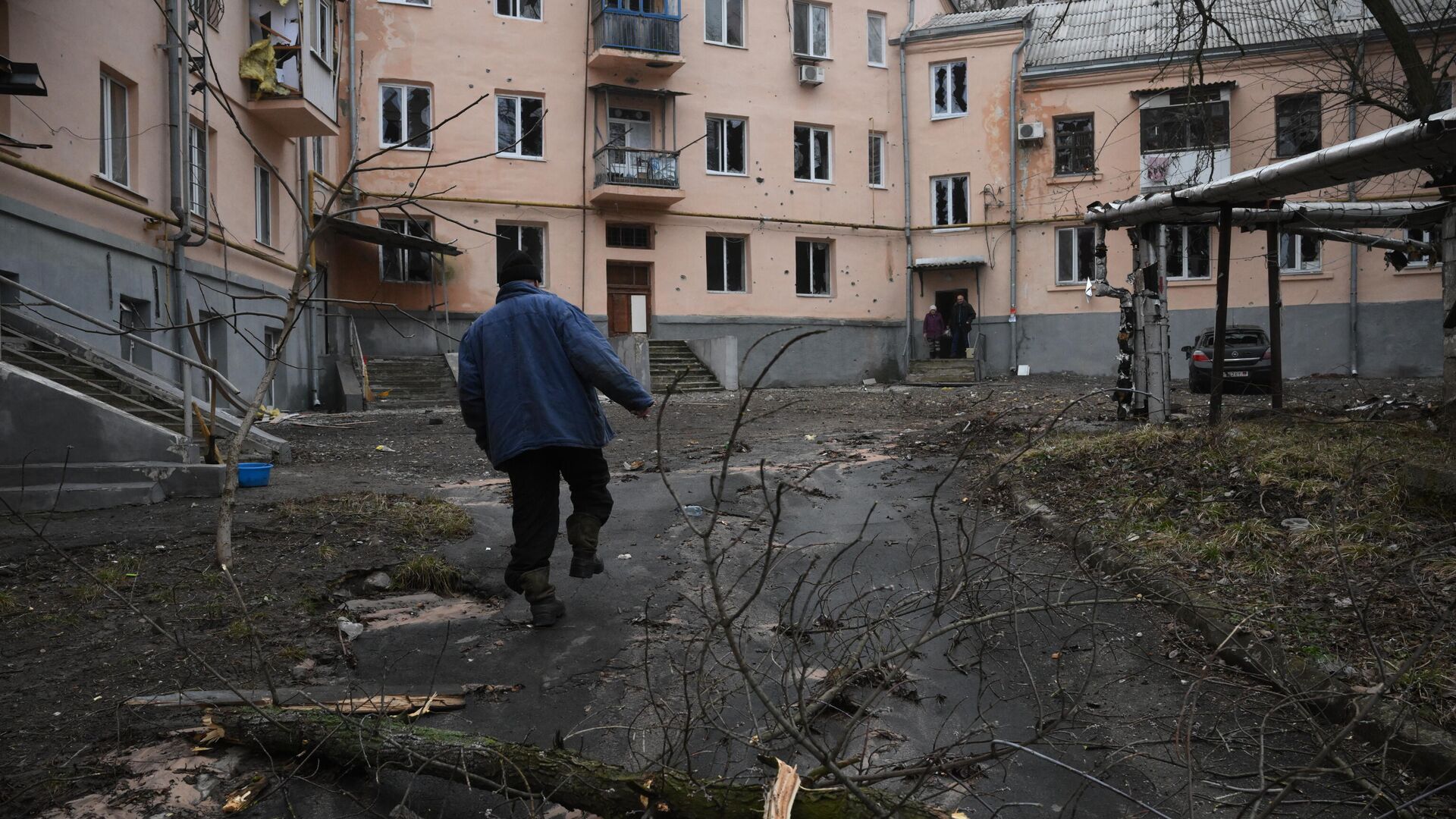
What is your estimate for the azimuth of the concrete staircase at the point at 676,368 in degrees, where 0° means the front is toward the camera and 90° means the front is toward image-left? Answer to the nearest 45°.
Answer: approximately 0°

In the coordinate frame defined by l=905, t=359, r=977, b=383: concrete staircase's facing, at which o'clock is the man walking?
The man walking is roughly at 12 o'clock from the concrete staircase.

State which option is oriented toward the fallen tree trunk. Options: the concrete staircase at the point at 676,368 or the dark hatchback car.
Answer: the concrete staircase

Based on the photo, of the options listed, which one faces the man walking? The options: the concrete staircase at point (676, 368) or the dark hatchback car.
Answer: the concrete staircase
